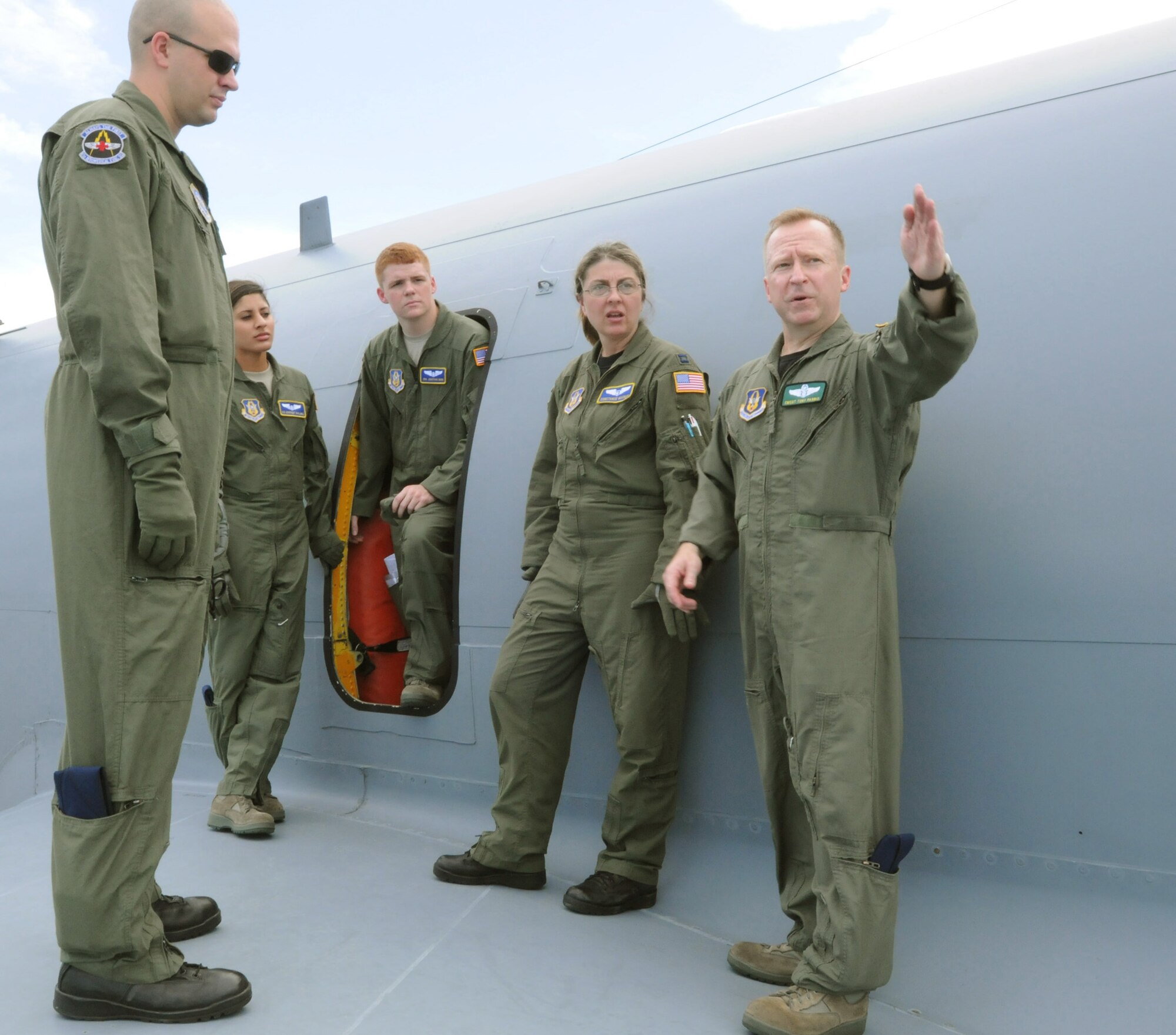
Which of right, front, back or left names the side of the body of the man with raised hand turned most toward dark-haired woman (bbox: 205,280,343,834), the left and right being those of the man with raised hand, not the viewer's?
right

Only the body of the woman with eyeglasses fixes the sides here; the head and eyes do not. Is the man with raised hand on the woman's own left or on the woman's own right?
on the woman's own left

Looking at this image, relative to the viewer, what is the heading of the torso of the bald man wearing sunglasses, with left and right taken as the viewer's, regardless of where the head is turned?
facing to the right of the viewer

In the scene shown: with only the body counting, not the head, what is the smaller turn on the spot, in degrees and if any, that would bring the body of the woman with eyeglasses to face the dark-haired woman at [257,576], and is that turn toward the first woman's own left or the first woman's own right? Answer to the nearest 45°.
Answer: approximately 90° to the first woman's own right

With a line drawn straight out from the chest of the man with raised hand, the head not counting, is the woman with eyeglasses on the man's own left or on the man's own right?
on the man's own right

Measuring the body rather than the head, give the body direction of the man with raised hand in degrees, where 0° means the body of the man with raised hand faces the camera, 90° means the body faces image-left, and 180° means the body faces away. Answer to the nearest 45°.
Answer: approximately 45°

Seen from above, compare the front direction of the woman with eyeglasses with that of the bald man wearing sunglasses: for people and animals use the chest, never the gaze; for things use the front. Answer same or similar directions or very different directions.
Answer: very different directions

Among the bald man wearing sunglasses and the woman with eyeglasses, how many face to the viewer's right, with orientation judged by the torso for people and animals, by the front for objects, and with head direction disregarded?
1

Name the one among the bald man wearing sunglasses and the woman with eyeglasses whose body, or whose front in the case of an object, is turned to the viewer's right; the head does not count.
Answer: the bald man wearing sunglasses

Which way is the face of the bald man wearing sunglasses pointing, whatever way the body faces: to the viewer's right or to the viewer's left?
to the viewer's right

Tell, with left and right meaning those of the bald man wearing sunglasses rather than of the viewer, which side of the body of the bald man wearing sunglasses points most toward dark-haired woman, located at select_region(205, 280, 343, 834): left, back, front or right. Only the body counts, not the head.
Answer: left
